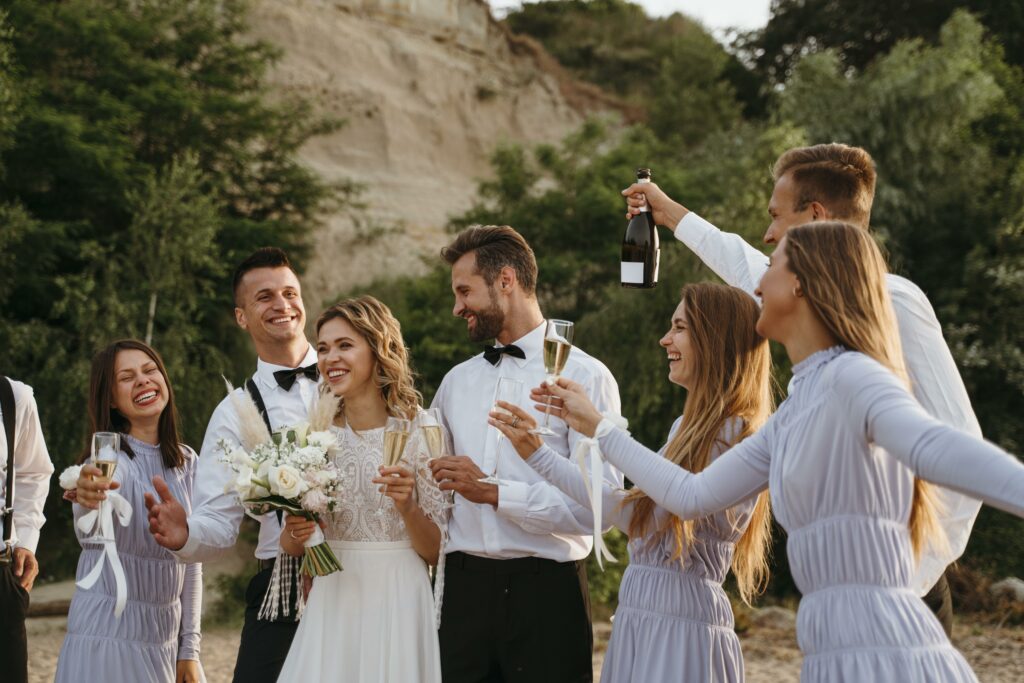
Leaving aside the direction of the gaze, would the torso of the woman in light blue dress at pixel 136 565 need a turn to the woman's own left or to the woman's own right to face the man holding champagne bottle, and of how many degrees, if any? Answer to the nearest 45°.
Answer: approximately 45° to the woman's own left

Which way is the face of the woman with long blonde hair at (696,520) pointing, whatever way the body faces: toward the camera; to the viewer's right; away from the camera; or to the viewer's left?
to the viewer's left

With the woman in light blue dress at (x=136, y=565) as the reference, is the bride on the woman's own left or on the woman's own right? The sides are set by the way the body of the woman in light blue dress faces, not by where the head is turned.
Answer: on the woman's own left

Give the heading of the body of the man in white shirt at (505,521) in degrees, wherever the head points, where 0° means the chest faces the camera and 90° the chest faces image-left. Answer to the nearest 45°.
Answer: approximately 45°

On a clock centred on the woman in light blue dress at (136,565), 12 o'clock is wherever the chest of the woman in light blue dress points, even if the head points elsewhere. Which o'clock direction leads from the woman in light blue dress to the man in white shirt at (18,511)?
The man in white shirt is roughly at 4 o'clock from the woman in light blue dress.

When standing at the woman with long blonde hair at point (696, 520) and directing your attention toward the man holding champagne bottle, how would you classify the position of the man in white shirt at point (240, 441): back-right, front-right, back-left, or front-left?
back-left

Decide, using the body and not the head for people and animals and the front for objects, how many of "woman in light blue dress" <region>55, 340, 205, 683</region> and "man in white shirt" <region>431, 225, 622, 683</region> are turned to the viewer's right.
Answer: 0

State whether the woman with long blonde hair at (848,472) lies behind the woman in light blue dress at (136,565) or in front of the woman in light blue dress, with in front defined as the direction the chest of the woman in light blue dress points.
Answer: in front

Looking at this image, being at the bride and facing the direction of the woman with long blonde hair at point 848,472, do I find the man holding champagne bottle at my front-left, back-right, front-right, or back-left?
front-left

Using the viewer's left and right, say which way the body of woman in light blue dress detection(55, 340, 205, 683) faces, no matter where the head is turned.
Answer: facing the viewer

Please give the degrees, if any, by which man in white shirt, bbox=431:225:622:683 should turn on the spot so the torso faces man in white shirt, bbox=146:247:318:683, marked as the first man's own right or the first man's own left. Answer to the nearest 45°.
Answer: approximately 45° to the first man's own right
